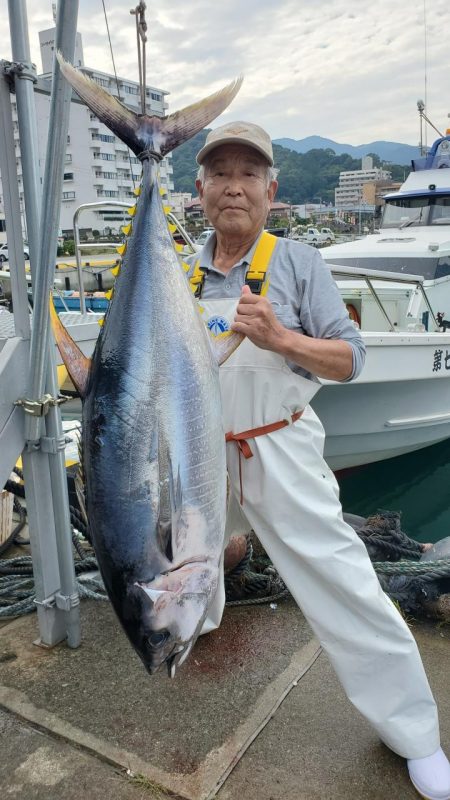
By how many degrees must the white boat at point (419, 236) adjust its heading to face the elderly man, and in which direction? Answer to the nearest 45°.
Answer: approximately 45° to its left

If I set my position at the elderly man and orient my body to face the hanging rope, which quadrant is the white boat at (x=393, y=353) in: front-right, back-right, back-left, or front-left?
back-right

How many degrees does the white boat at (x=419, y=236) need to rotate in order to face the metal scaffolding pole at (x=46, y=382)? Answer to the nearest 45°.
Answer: approximately 45° to its left

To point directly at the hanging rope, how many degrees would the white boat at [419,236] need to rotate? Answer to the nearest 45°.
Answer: approximately 45° to its left

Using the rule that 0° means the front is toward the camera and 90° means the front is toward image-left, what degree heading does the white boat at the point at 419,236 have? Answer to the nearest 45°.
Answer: approximately 45°
